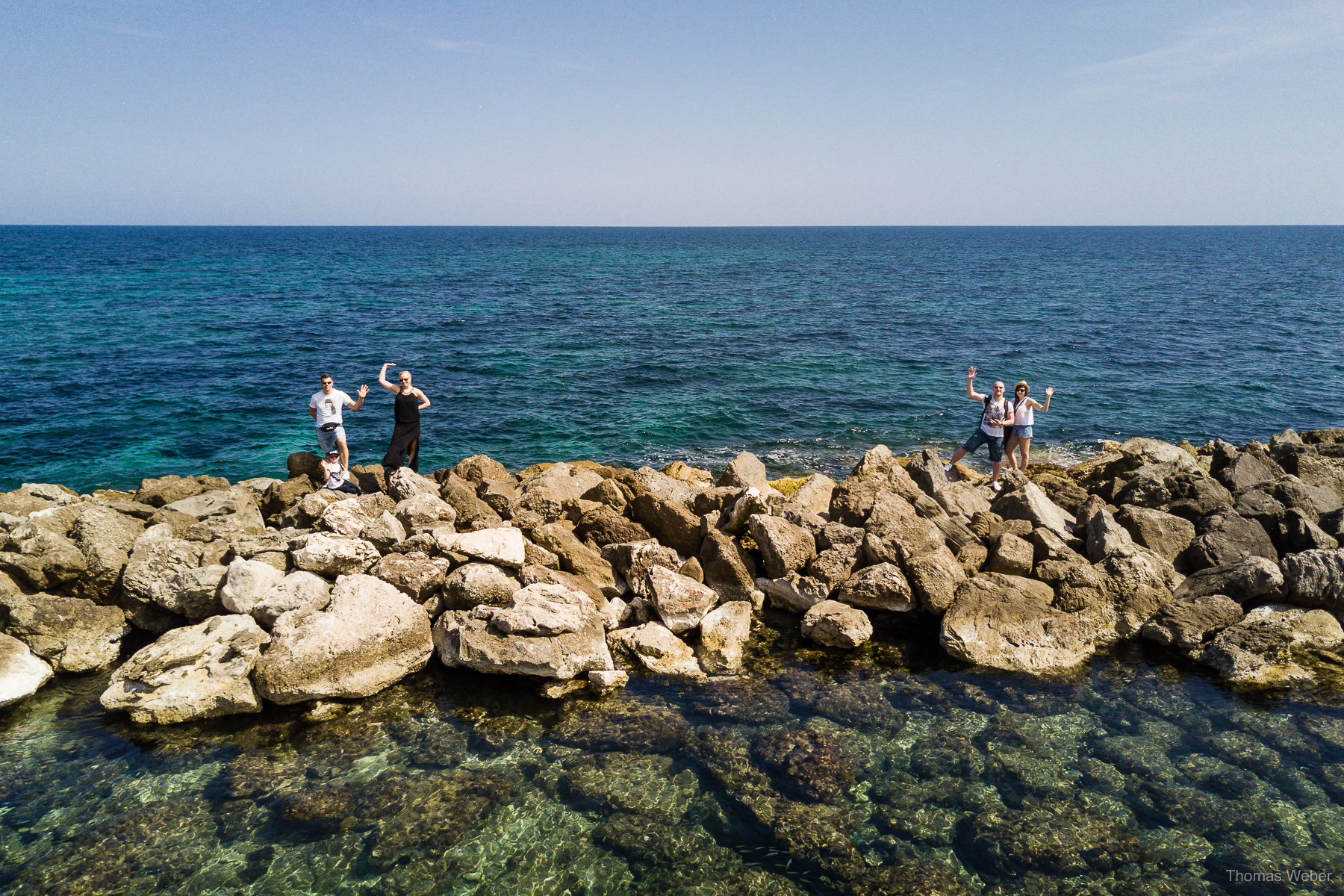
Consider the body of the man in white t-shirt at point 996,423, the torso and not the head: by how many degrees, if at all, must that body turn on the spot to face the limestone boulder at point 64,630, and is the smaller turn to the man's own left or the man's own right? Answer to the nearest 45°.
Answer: approximately 45° to the man's own right

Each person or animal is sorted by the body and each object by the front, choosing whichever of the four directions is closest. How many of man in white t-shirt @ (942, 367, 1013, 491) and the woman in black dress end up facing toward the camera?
2

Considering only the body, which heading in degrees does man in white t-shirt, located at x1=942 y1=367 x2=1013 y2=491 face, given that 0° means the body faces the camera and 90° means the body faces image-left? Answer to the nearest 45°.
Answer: approximately 0°

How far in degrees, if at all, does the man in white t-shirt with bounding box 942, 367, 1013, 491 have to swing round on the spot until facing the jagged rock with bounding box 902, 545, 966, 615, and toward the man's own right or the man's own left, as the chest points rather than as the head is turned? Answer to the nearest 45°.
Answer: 0° — they already face it

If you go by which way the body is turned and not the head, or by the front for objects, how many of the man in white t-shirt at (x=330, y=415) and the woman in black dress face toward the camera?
2

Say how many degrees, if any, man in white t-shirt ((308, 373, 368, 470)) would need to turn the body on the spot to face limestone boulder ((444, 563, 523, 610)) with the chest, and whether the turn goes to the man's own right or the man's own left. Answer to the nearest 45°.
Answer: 0° — they already face it

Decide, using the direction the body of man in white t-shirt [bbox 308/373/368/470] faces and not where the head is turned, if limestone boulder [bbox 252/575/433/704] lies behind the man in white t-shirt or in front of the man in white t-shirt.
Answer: in front

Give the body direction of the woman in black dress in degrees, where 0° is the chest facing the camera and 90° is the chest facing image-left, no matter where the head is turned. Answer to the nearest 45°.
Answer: approximately 0°

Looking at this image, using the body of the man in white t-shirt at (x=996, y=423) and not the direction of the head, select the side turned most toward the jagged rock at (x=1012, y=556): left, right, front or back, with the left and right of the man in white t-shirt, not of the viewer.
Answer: front

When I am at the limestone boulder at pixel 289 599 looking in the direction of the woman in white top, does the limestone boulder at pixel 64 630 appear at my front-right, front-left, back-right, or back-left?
back-left

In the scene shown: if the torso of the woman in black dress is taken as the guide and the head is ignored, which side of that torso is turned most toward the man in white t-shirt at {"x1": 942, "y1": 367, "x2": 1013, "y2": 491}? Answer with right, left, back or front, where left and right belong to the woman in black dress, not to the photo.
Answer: left
